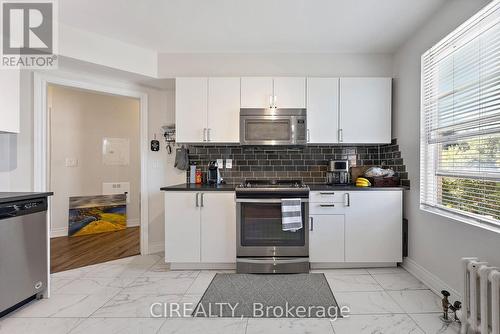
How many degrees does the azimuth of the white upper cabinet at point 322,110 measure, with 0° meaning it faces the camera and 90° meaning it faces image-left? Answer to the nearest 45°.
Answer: approximately 0°

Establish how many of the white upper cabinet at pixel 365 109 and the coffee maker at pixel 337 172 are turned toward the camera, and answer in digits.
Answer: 2

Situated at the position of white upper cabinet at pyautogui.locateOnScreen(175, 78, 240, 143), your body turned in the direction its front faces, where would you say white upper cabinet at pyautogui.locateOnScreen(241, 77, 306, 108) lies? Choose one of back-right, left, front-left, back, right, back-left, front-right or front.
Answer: left

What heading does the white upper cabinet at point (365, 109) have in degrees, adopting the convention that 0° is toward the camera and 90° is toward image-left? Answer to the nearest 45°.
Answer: approximately 0°

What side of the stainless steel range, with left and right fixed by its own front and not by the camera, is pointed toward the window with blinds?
left
